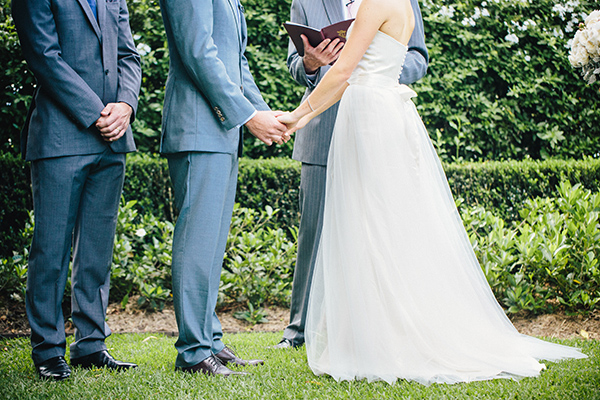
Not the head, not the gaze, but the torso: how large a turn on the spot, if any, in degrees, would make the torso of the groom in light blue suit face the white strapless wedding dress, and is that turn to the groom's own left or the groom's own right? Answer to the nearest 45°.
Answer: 0° — they already face it

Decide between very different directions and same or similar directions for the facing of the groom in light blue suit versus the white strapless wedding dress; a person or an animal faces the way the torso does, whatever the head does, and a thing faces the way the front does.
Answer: very different directions

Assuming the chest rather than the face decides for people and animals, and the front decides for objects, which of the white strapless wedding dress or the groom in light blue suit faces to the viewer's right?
the groom in light blue suit

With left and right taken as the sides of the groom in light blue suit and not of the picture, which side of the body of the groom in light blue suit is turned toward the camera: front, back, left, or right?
right

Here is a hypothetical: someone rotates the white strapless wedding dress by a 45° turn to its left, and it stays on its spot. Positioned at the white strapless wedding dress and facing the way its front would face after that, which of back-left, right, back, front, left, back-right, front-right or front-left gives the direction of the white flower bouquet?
back

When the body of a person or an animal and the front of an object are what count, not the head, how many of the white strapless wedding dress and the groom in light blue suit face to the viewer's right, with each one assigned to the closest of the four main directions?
1

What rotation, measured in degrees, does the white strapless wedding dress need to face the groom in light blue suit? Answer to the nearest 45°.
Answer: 0° — it already faces them

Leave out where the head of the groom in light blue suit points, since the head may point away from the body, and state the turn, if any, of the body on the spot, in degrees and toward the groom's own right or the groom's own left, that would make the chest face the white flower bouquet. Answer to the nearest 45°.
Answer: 0° — they already face it

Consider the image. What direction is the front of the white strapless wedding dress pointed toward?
to the viewer's left
